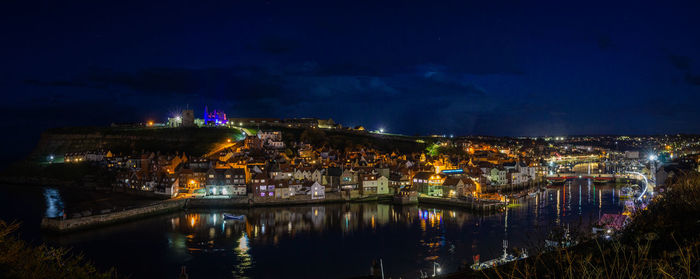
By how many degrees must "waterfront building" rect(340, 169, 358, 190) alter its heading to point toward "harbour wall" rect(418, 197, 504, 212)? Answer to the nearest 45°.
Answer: approximately 45° to its left

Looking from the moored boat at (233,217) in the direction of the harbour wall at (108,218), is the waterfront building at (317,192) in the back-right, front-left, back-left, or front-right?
back-right

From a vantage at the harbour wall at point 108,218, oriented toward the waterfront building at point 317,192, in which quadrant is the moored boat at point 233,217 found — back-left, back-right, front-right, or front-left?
front-right

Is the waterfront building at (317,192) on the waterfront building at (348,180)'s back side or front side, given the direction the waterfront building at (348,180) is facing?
on the front side

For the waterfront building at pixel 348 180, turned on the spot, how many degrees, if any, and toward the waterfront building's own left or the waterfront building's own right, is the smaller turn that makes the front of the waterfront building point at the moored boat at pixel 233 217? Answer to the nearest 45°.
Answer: approximately 45° to the waterfront building's own right

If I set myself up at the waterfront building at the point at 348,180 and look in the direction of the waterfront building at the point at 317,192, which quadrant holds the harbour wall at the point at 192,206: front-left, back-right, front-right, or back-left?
front-right

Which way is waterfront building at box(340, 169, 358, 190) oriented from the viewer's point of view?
toward the camera
